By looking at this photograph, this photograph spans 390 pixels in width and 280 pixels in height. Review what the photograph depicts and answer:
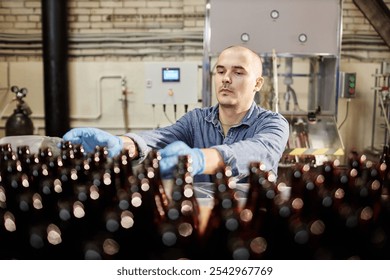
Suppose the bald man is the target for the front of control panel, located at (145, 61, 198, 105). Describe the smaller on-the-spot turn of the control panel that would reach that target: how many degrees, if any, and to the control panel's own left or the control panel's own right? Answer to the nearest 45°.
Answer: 0° — it already faces them

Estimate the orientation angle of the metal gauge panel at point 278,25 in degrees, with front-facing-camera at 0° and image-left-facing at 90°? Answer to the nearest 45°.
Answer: approximately 0°

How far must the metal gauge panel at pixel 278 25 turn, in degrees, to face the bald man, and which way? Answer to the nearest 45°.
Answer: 0° — it already faces them

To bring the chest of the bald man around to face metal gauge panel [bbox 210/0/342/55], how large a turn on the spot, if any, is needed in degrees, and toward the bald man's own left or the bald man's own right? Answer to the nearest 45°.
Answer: approximately 135° to the bald man's own right

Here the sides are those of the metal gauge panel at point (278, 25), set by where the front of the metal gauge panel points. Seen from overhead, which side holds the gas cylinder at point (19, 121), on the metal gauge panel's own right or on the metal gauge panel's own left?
on the metal gauge panel's own right

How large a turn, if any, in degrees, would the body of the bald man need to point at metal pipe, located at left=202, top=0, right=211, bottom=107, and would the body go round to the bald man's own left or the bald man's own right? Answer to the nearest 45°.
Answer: approximately 135° to the bald man's own right

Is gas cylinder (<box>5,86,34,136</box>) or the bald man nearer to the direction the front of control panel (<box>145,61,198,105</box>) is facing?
the bald man

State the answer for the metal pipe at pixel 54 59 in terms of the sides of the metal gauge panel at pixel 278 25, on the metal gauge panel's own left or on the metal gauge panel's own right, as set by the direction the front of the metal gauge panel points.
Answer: on the metal gauge panel's own right

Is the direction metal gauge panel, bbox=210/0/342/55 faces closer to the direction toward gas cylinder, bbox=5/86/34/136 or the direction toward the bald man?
the bald man

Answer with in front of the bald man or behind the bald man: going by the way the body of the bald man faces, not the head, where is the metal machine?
behind

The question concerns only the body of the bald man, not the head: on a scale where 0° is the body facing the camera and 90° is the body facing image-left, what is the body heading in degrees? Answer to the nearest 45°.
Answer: approximately 45°
